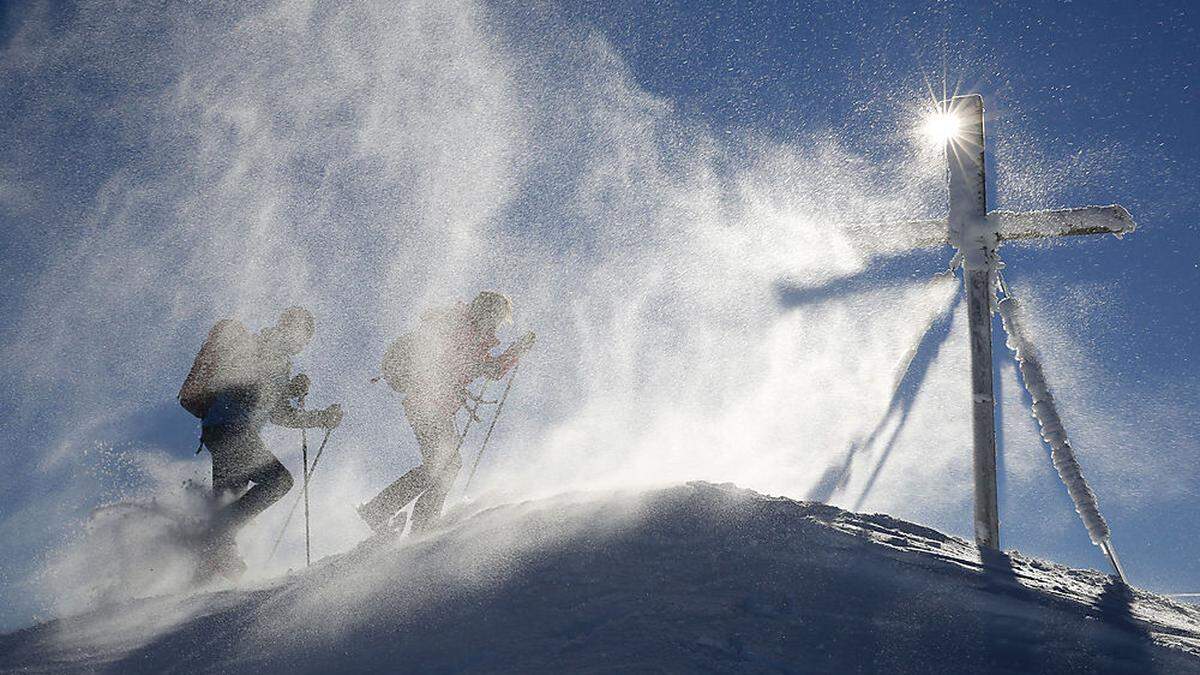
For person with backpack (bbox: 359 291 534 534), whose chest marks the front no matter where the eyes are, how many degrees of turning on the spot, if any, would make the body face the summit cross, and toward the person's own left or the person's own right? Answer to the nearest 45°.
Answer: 0° — they already face it

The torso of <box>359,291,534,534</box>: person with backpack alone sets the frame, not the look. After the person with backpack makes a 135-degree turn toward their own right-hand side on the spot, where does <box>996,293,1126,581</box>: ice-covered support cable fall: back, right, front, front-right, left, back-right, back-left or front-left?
back-left

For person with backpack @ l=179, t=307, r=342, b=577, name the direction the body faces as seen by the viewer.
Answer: to the viewer's right

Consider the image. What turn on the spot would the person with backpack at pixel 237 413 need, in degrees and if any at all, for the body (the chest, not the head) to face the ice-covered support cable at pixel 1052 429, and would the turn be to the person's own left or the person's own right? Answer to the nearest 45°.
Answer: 0° — they already face it

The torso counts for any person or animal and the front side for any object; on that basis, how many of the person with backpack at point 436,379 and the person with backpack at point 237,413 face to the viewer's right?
2

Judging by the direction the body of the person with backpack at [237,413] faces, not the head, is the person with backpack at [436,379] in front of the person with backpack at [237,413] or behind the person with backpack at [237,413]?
in front

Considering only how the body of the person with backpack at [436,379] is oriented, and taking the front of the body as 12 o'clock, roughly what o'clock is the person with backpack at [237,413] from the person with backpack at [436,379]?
the person with backpack at [237,413] is roughly at 6 o'clock from the person with backpack at [436,379].

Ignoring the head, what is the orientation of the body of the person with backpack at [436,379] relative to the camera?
to the viewer's right

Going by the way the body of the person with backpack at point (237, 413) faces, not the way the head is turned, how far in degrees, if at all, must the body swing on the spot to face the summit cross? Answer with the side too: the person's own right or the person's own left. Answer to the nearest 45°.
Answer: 0° — they already face it
